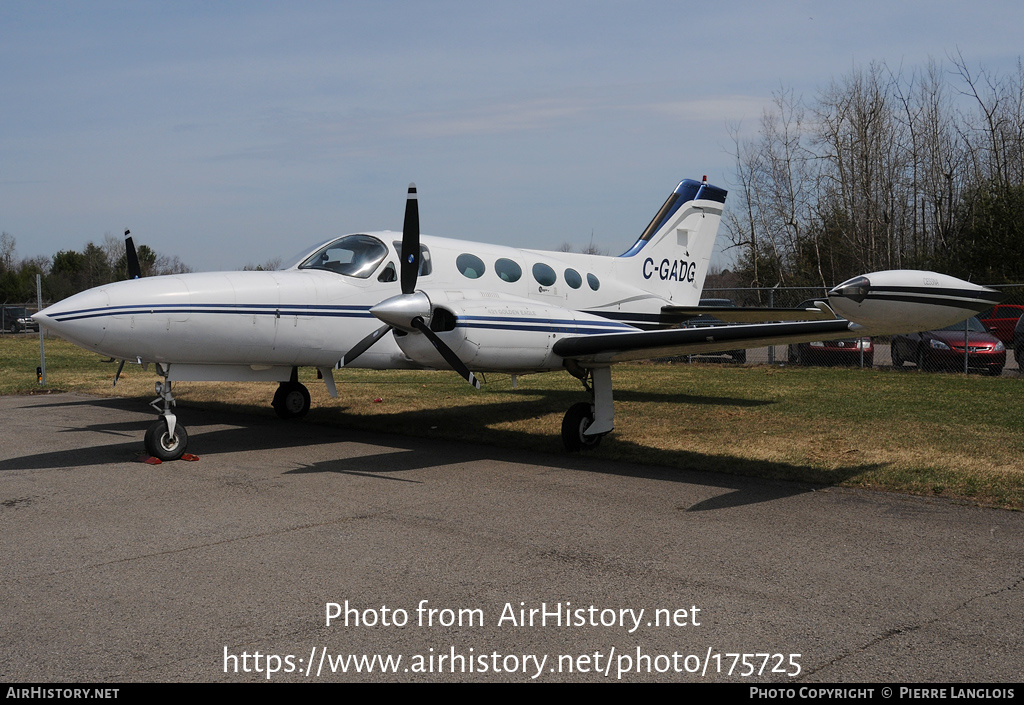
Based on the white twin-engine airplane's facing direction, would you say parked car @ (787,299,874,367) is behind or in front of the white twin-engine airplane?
behind

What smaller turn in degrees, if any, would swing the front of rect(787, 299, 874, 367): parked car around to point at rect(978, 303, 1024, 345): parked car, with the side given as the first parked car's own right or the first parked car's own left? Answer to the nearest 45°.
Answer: approximately 90° to the first parked car's own left

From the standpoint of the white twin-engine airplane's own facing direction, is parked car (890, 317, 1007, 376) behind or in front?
behind

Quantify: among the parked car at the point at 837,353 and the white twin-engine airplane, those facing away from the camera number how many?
0

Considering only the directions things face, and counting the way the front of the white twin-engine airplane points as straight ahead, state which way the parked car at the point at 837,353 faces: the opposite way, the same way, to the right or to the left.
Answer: to the left

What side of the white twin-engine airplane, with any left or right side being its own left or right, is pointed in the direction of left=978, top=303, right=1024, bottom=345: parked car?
back

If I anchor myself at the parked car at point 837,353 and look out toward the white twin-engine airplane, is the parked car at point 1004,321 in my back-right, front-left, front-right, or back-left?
back-left

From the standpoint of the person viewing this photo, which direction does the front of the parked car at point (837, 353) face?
facing the viewer and to the right of the viewer

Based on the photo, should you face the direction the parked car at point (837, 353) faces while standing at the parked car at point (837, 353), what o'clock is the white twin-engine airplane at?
The white twin-engine airplane is roughly at 2 o'clock from the parked car.
